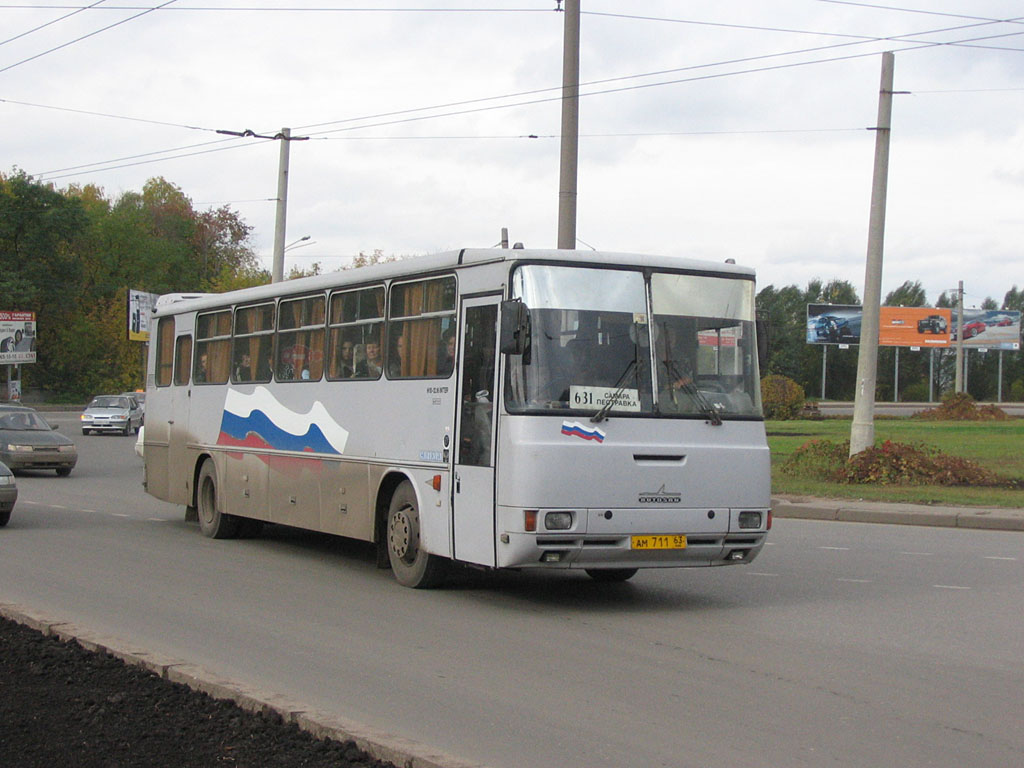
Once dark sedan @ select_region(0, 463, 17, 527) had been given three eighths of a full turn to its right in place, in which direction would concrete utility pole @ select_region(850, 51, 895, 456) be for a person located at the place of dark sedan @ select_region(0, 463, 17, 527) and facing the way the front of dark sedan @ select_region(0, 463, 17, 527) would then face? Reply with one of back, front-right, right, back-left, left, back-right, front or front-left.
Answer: back

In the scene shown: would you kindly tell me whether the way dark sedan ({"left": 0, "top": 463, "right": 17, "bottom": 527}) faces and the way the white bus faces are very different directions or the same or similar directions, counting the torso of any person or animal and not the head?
same or similar directions

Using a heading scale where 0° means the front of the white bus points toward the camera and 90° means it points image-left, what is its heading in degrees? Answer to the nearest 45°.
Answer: approximately 315°

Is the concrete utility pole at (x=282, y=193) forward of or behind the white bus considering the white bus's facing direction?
behind

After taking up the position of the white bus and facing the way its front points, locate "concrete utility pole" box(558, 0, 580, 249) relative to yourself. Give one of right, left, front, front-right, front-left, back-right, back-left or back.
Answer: back-left

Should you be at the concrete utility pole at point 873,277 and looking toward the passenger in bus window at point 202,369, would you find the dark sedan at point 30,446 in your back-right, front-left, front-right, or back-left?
front-right

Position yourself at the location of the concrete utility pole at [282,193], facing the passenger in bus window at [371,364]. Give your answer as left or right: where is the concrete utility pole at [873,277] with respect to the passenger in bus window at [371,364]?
left

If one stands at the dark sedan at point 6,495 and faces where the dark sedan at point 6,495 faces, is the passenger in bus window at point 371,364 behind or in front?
in front

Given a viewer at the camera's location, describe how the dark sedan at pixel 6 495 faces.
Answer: facing the viewer and to the right of the viewer

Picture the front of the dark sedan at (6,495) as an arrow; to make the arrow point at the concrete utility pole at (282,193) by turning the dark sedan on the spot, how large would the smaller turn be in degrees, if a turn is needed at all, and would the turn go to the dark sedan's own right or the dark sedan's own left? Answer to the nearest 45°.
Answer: approximately 90° to the dark sedan's own left

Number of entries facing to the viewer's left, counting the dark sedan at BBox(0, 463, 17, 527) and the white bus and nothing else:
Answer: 0

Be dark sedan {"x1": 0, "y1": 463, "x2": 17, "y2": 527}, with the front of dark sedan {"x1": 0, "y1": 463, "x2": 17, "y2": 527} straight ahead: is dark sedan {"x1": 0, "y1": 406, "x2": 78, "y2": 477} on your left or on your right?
on your left
